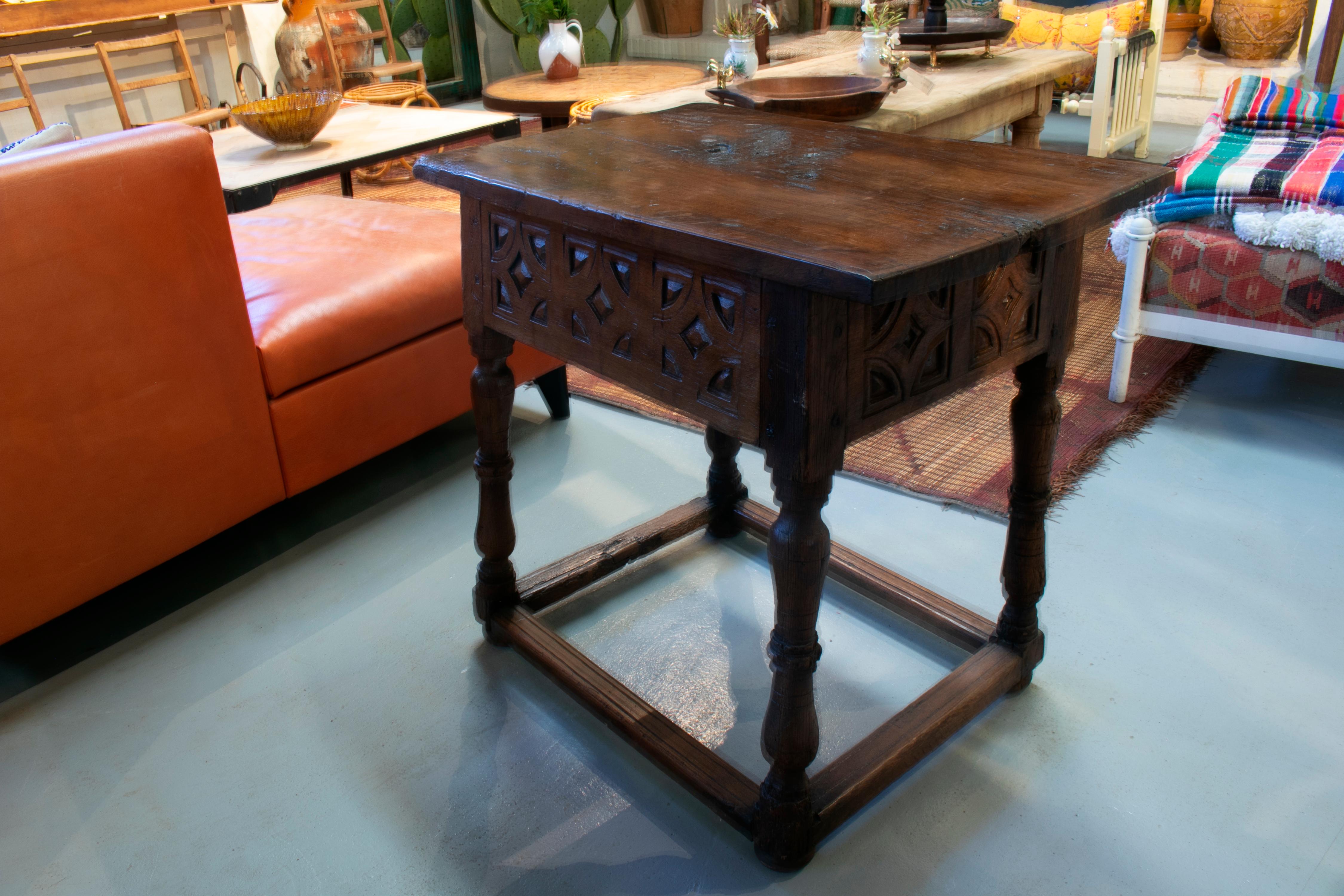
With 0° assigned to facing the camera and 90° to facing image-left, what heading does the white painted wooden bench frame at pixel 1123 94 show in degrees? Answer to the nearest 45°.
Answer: approximately 45°

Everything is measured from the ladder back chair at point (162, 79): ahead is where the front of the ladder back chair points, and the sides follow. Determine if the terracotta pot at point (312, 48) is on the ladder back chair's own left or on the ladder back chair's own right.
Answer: on the ladder back chair's own left

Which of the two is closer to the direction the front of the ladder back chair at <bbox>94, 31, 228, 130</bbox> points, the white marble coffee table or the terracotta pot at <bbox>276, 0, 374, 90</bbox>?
the white marble coffee table

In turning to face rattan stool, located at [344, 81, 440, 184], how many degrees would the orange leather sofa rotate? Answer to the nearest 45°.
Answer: approximately 45° to its left

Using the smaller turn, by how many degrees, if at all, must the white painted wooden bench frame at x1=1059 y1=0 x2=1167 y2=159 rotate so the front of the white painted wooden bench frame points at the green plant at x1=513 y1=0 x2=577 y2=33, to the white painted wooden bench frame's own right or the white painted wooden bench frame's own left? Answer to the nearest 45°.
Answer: approximately 45° to the white painted wooden bench frame's own right

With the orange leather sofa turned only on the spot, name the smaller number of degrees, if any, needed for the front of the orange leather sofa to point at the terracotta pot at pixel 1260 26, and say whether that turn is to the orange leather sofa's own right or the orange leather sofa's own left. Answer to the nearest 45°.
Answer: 0° — it already faces it

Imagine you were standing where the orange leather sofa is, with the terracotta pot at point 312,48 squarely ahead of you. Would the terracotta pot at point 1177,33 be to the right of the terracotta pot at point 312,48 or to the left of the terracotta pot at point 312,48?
right
